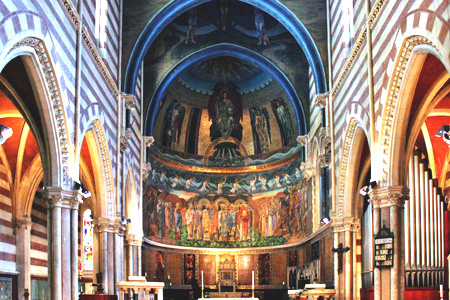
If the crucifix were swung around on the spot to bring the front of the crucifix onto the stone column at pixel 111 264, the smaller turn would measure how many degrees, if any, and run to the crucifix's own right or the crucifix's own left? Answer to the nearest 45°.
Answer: approximately 90° to the crucifix's own right

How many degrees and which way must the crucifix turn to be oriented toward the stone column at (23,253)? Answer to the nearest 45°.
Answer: approximately 90° to its right

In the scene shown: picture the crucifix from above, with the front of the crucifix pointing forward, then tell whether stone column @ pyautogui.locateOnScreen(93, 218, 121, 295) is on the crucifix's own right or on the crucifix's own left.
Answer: on the crucifix's own right

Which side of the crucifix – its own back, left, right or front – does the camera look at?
front

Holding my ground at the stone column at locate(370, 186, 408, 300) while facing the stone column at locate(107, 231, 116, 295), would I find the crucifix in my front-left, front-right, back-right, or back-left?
front-right

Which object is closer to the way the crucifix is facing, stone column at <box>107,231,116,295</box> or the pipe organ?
the pipe organ

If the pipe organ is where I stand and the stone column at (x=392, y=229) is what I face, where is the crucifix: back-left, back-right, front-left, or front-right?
back-right

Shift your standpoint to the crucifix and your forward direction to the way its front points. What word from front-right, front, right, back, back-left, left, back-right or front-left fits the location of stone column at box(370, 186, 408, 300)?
front
